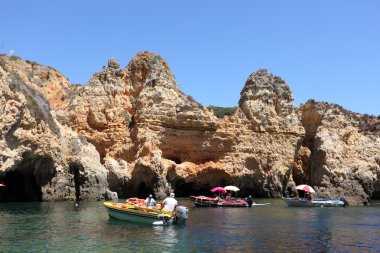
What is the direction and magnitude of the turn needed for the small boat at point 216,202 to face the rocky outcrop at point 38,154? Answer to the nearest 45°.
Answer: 0° — it already faces it

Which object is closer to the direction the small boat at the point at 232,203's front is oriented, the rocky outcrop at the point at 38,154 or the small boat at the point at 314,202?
the rocky outcrop

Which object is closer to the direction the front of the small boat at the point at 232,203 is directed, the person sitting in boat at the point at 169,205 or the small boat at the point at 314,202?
the person sitting in boat

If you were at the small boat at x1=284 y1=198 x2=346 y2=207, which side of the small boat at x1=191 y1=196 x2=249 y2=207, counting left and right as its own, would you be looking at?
back

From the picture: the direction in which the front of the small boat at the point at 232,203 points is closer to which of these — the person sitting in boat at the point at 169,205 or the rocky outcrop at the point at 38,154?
the rocky outcrop

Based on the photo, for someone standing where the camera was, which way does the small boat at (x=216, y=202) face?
facing to the left of the viewer

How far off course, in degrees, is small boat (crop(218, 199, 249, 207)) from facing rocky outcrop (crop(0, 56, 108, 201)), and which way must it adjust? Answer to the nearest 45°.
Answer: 0° — it already faces it

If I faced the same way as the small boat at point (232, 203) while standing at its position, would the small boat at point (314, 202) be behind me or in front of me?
behind

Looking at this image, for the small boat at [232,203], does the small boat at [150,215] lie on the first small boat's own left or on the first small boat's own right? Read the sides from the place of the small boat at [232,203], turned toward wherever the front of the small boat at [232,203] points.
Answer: on the first small boat's own left

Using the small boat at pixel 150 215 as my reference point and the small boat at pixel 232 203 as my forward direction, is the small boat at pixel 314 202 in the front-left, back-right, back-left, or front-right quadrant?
front-right

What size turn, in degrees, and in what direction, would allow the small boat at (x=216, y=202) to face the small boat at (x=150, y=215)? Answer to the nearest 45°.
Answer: approximately 90° to its left
